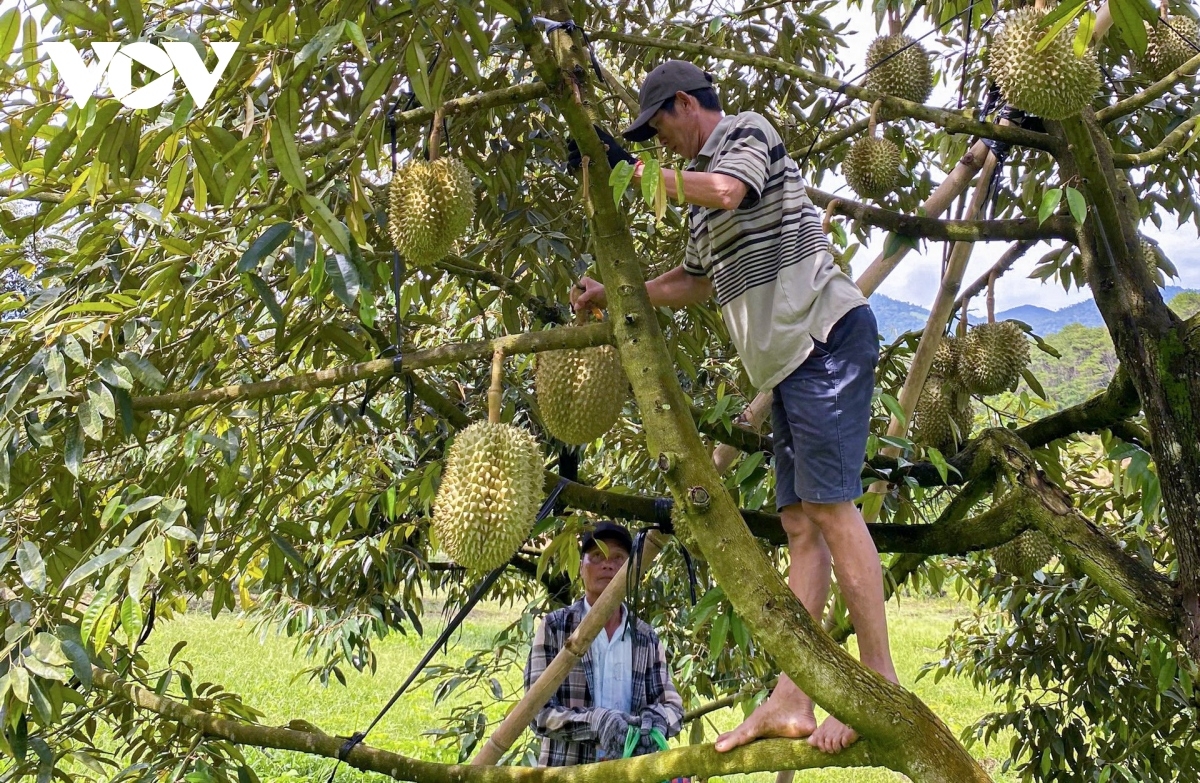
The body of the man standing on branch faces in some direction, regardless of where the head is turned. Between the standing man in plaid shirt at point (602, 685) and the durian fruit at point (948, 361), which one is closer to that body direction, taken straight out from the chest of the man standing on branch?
the standing man in plaid shirt

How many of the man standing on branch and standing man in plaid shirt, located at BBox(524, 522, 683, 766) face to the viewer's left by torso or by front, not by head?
1

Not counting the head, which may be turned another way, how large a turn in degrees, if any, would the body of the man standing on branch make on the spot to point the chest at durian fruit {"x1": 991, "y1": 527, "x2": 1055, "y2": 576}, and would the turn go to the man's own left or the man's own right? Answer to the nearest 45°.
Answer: approximately 135° to the man's own right

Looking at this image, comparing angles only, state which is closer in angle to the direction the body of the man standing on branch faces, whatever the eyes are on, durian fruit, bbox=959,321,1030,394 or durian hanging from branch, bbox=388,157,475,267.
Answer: the durian hanging from branch

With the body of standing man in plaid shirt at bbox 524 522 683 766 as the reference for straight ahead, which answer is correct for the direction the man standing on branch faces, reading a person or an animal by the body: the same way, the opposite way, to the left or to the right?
to the right

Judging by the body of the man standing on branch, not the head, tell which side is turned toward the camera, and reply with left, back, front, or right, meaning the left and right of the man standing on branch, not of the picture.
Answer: left
